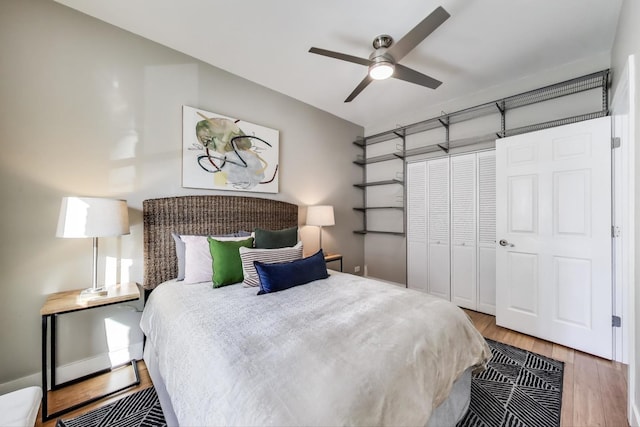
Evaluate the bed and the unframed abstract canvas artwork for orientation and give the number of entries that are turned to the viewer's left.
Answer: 0

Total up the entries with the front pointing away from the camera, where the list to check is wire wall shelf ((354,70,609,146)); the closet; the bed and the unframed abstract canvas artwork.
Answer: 0

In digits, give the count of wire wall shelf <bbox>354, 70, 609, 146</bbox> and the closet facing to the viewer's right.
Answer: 0

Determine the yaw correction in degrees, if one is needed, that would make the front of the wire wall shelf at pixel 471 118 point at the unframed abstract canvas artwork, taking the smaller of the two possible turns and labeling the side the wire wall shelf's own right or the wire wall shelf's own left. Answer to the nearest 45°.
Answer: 0° — it already faces it

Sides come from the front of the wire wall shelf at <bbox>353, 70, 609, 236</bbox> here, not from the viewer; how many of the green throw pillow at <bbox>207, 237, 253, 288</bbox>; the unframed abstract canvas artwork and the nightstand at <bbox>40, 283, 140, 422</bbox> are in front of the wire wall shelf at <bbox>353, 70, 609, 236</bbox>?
3

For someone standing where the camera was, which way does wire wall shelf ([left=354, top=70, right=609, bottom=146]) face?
facing the viewer and to the left of the viewer

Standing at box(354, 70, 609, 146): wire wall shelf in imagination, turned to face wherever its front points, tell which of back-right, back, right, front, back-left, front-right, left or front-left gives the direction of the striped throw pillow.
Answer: front

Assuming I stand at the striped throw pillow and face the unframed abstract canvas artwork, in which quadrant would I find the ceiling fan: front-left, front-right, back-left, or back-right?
back-right

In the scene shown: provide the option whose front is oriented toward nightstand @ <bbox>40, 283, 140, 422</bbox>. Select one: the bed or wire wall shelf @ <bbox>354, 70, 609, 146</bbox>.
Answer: the wire wall shelf

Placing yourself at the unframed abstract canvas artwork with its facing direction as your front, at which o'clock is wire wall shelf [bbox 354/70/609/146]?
The wire wall shelf is roughly at 11 o'clock from the unframed abstract canvas artwork.

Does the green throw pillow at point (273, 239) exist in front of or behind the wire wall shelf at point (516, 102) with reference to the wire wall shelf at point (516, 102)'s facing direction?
in front

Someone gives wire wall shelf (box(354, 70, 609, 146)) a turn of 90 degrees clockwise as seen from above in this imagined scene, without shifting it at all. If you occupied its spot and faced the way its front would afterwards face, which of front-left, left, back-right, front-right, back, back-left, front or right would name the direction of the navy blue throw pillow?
left

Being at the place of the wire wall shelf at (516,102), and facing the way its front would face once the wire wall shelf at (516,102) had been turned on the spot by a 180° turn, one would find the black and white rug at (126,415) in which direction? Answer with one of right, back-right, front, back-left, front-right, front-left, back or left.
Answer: back

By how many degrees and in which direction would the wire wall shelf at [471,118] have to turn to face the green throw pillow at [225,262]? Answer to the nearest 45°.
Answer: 0° — it already faces it

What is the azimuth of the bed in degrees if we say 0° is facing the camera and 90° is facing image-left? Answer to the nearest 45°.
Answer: approximately 315°
